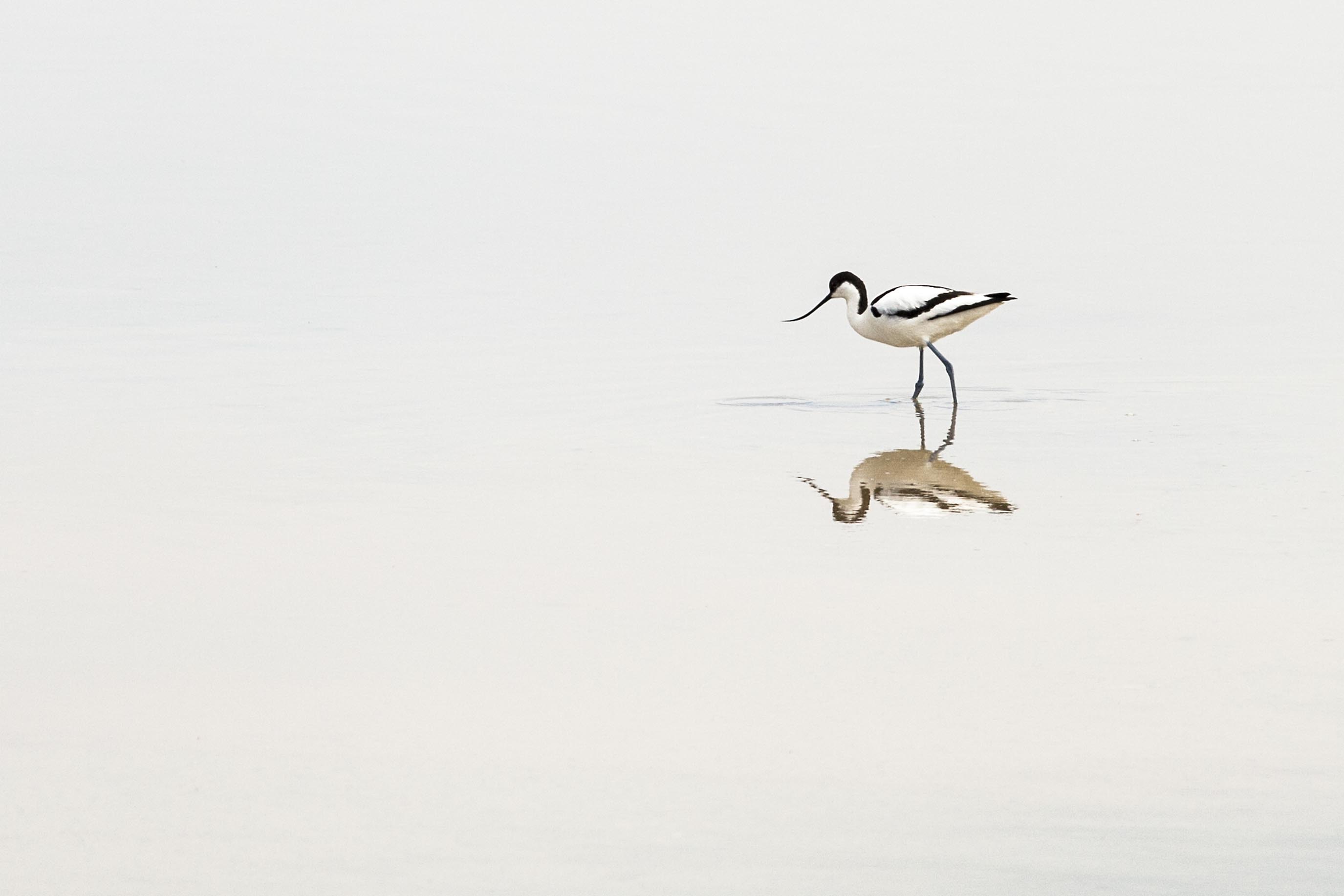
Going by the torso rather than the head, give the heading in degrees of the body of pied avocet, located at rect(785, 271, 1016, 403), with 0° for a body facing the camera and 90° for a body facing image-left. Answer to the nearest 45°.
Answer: approximately 90°
